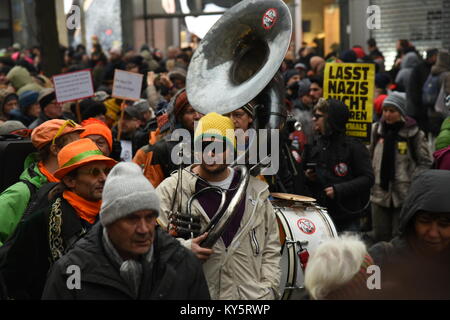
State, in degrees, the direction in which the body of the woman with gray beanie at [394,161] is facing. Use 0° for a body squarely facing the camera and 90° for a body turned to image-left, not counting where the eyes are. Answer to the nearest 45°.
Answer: approximately 45°

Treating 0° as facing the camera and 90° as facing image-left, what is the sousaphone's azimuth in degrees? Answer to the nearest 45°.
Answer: approximately 45°

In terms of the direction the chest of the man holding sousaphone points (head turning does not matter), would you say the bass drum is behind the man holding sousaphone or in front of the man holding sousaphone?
behind

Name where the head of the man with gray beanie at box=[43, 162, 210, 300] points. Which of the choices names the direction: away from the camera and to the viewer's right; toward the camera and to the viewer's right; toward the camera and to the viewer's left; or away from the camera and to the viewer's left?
toward the camera and to the viewer's right

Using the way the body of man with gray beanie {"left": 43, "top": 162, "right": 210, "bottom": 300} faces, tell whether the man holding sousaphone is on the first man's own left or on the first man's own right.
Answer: on the first man's own left
